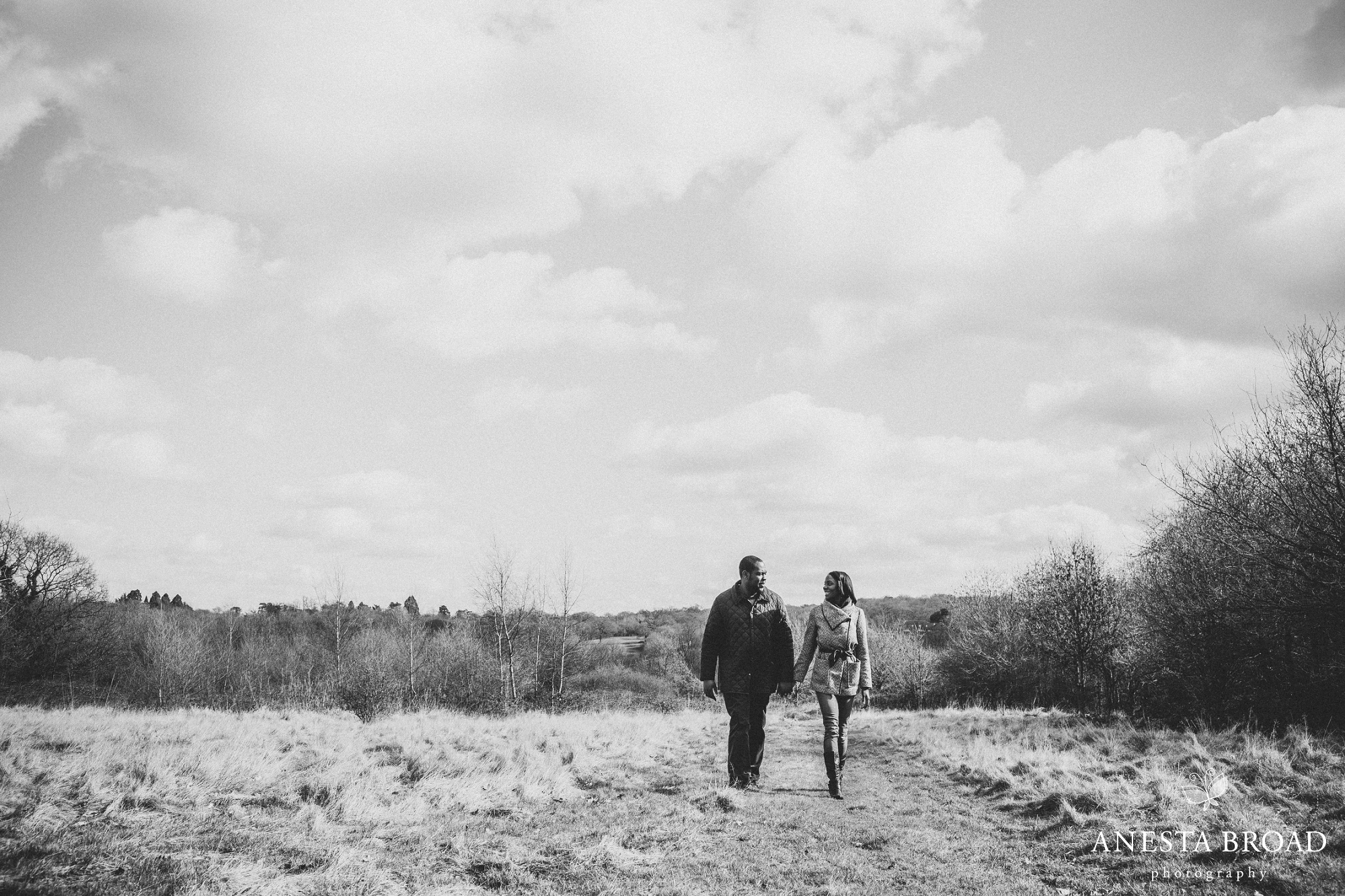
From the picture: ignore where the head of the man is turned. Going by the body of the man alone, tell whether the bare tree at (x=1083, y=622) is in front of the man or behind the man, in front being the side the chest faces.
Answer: behind

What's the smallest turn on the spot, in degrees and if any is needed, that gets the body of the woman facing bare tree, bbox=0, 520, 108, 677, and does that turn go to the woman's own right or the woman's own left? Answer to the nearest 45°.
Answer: approximately 135° to the woman's own right

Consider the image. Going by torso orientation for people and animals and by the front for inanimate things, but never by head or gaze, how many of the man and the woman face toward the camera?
2

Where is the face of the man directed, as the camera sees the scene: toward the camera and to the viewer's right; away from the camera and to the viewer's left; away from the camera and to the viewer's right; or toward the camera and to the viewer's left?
toward the camera and to the viewer's right

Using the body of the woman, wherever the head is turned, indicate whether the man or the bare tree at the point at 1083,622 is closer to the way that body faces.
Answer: the man

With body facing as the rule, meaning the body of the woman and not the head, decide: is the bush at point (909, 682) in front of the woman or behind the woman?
behind

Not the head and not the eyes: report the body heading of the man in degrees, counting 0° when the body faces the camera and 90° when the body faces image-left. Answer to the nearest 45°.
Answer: approximately 0°

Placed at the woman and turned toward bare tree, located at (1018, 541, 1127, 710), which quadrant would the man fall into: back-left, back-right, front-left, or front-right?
back-left
